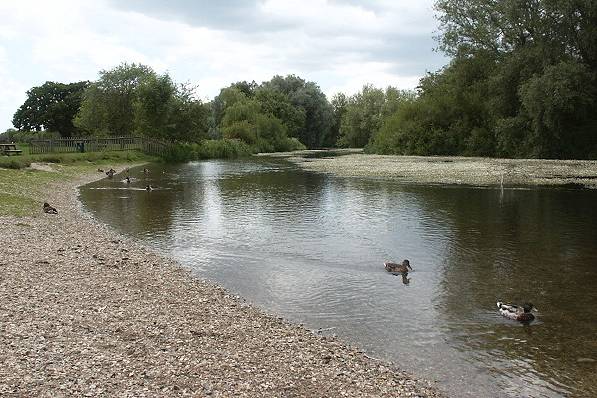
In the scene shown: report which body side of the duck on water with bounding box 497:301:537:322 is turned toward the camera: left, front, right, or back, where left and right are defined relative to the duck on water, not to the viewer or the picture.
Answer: right
